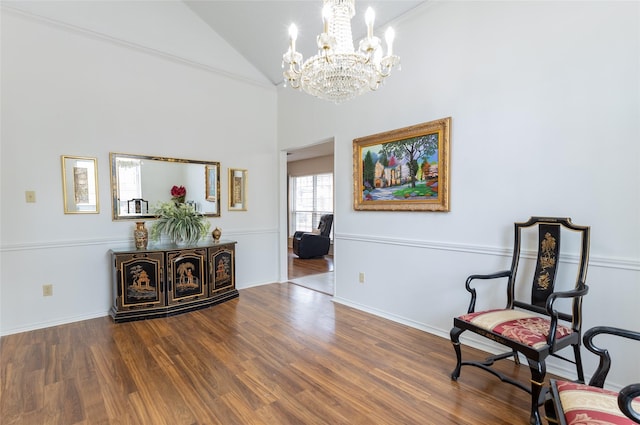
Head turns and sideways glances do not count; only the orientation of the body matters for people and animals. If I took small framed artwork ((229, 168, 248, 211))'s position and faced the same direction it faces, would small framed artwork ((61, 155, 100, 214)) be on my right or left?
on my right

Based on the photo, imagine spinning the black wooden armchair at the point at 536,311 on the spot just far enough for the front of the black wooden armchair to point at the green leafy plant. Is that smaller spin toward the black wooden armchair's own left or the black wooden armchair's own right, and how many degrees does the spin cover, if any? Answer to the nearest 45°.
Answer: approximately 45° to the black wooden armchair's own right

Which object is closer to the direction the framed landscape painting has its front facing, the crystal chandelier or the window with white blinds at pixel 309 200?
the crystal chandelier

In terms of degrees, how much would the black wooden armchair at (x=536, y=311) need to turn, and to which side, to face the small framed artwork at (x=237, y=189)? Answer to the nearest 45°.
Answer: approximately 45° to its right

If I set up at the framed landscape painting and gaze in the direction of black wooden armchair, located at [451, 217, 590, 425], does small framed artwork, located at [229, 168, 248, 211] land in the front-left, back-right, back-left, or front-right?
back-right

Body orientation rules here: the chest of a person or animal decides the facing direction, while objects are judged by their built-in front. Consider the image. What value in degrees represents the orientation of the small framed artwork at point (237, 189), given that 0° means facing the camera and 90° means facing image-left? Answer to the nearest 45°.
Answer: approximately 315°

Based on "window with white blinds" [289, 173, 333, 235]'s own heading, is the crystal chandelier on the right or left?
on its left

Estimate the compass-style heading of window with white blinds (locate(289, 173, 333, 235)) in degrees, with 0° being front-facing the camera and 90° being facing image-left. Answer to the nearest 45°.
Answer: approximately 45°

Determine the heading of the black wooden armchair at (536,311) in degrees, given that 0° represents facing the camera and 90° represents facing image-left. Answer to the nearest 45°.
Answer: approximately 45°

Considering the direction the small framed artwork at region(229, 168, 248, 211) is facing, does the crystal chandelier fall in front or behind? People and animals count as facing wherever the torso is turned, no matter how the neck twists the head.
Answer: in front

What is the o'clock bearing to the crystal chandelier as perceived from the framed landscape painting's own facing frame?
The crystal chandelier is roughly at 11 o'clock from the framed landscape painting.
